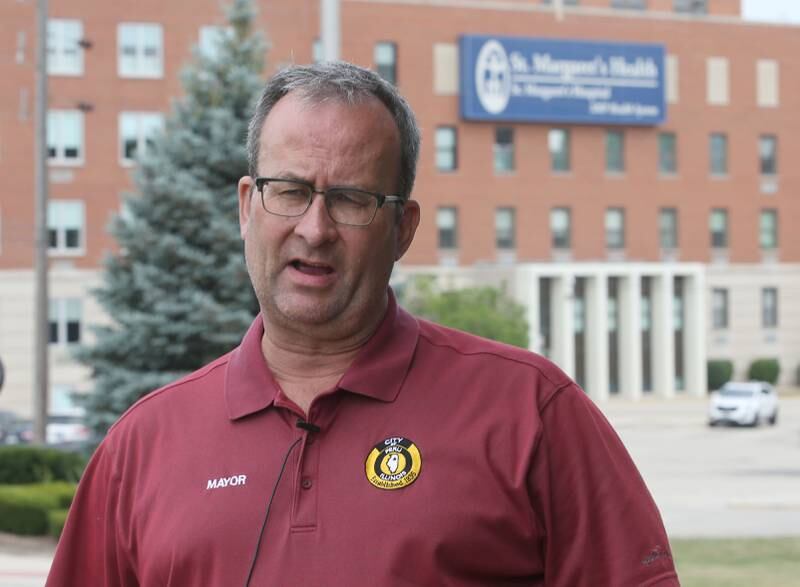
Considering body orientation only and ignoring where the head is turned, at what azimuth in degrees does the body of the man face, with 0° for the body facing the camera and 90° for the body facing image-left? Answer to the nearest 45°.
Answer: approximately 0°

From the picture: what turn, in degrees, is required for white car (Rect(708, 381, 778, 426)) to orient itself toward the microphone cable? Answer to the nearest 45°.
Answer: approximately 45° to its left

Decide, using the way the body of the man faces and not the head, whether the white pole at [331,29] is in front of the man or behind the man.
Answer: behind

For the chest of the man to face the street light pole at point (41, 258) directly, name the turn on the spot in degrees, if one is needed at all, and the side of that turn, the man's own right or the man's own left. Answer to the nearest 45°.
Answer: approximately 180°

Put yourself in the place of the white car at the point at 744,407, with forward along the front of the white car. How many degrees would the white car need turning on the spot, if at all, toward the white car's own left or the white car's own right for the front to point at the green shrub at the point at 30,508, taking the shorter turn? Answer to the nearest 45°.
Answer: approximately 45° to the white car's own left
